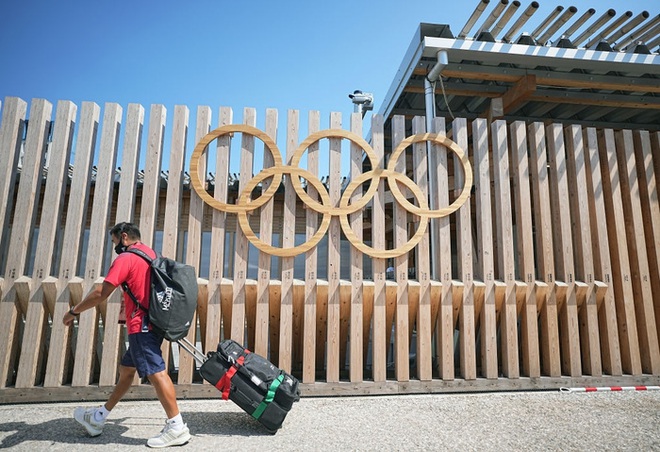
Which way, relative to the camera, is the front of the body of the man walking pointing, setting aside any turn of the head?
to the viewer's left

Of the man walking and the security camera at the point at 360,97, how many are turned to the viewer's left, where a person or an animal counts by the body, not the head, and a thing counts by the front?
2

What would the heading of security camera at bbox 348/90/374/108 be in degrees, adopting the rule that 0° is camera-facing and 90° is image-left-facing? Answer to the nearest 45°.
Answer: approximately 90°

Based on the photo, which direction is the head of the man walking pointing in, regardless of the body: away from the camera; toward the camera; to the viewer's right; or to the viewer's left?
to the viewer's left

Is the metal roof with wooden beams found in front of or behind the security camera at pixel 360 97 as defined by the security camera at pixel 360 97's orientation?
behind

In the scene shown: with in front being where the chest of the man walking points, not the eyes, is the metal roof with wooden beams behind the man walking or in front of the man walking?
behind
